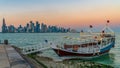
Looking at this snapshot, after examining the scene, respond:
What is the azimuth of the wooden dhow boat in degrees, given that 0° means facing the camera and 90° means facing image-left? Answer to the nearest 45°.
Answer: approximately 45°
